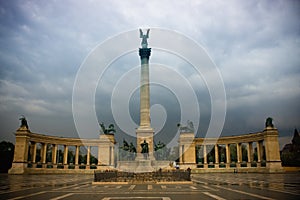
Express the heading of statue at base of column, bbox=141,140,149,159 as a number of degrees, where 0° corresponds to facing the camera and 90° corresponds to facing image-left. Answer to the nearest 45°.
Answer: approximately 0°
